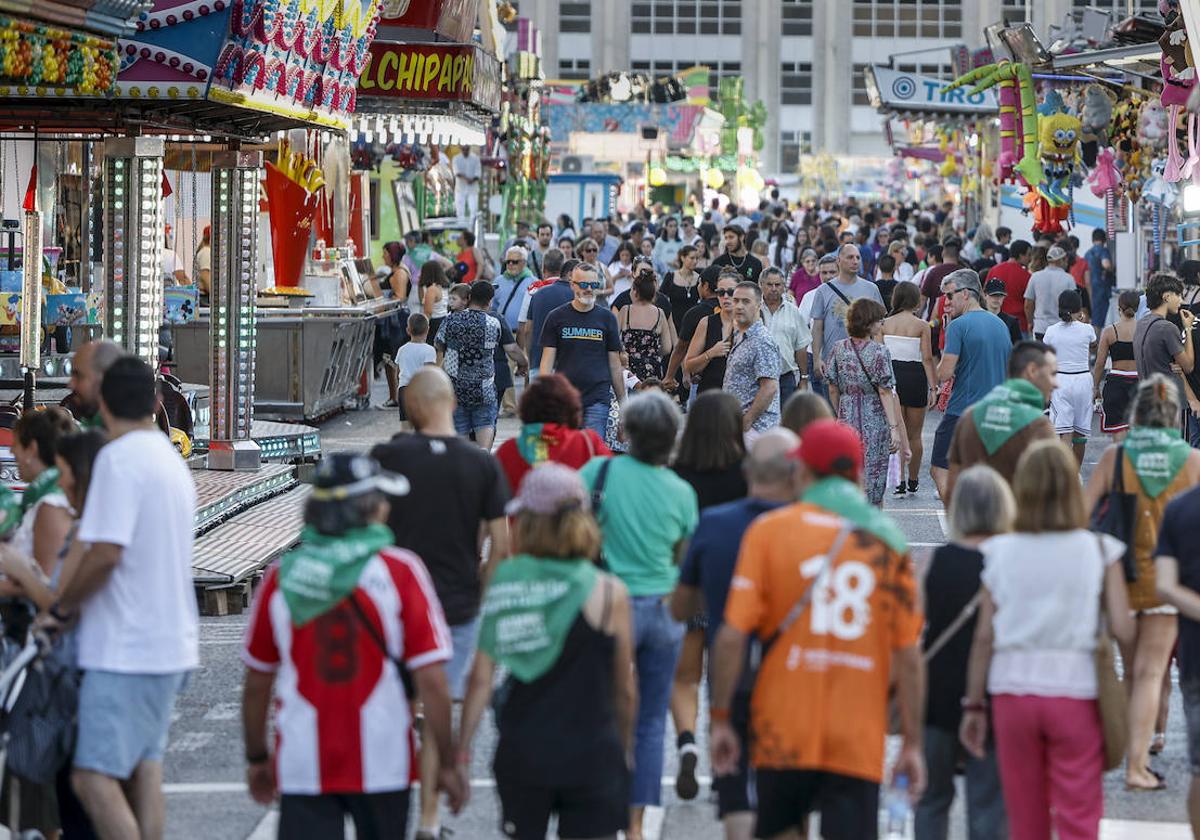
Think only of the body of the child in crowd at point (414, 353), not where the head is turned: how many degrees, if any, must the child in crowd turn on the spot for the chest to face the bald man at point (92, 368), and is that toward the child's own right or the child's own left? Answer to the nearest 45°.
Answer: approximately 180°

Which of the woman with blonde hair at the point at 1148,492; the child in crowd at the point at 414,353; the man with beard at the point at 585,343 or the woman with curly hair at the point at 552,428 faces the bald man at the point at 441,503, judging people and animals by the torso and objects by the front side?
the man with beard

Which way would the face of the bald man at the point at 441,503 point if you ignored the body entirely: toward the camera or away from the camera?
away from the camera

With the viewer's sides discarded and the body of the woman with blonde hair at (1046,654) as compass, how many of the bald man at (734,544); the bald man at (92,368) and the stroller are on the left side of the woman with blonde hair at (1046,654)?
3

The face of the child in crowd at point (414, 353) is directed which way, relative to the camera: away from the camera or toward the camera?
away from the camera

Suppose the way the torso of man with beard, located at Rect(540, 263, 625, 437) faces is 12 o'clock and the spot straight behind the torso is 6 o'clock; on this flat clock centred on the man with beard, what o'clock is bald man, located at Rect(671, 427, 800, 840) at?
The bald man is roughly at 12 o'clock from the man with beard.

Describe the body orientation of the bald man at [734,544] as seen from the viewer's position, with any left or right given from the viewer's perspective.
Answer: facing away from the viewer

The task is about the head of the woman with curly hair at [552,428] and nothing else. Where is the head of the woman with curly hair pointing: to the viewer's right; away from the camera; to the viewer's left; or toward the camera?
away from the camera

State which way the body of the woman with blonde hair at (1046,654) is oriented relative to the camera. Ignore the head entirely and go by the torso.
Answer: away from the camera

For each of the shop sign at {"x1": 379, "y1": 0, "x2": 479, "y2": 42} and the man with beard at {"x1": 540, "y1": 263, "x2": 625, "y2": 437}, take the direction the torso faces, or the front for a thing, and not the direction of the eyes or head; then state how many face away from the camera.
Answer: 0

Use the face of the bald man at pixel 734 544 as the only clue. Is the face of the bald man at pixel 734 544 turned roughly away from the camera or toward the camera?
away from the camera

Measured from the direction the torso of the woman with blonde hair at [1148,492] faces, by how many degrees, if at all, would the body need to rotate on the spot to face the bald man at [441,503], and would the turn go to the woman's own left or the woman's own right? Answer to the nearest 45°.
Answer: approximately 135° to the woman's own left

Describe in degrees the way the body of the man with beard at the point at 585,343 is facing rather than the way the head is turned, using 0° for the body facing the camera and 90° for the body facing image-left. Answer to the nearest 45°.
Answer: approximately 0°

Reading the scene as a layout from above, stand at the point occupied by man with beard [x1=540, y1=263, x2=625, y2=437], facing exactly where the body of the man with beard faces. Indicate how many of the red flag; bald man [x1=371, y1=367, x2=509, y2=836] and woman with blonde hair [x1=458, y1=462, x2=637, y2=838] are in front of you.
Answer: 2

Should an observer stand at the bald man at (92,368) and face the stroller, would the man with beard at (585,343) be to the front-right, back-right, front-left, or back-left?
back-left

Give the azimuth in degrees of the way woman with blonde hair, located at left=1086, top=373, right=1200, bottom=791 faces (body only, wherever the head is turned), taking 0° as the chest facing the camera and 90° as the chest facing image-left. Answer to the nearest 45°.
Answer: approximately 180°
